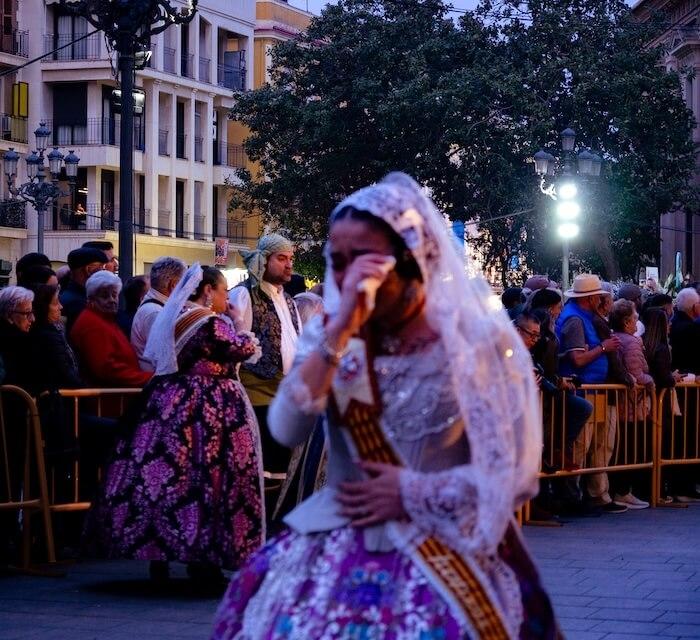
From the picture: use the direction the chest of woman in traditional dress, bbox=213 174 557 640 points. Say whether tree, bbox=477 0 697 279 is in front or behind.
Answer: behind

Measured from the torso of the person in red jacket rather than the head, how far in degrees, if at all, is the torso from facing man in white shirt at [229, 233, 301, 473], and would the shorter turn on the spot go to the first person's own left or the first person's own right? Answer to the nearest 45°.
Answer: approximately 45° to the first person's own left

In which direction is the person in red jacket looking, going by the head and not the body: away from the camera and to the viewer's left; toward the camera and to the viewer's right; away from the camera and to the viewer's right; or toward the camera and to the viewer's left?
toward the camera and to the viewer's right

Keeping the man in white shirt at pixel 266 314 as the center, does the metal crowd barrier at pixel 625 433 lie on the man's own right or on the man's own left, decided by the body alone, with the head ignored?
on the man's own left

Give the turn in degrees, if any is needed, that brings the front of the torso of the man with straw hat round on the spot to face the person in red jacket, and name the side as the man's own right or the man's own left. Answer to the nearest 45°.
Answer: approximately 135° to the man's own right

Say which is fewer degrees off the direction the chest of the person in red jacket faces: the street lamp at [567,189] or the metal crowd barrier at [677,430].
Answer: the metal crowd barrier

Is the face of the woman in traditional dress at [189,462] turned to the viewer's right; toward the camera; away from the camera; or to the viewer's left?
to the viewer's right
